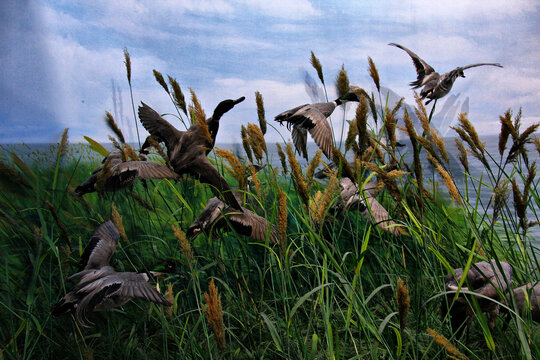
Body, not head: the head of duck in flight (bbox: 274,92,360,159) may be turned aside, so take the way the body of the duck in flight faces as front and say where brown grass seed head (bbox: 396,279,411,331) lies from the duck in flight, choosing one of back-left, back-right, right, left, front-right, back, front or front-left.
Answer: right

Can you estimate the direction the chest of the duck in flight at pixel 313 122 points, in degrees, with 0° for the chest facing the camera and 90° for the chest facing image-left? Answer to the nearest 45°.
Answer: approximately 270°

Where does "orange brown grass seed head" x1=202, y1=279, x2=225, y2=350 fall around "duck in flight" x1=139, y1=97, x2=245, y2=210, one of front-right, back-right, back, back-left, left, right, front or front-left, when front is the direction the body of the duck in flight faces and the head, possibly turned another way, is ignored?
right

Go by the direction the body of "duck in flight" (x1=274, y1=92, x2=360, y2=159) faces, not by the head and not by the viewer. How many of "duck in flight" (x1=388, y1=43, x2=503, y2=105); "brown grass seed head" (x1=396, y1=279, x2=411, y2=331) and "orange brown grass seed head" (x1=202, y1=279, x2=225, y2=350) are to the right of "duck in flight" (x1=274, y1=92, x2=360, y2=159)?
2

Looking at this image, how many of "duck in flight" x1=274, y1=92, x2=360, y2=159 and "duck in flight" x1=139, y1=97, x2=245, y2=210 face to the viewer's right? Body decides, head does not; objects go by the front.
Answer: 2

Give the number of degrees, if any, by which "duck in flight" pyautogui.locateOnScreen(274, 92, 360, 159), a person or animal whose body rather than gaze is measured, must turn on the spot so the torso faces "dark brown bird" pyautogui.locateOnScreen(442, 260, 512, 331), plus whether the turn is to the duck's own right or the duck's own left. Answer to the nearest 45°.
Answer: approximately 45° to the duck's own right

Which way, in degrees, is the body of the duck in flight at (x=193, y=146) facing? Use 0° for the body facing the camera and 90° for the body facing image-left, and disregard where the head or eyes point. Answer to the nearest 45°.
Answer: approximately 270°
